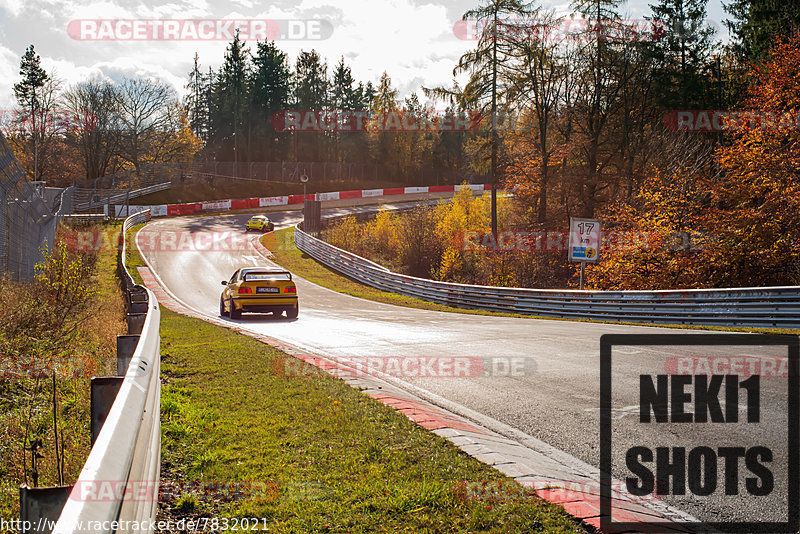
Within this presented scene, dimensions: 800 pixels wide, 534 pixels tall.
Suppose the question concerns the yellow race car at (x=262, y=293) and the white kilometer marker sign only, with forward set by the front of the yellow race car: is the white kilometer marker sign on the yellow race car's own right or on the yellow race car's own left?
on the yellow race car's own right

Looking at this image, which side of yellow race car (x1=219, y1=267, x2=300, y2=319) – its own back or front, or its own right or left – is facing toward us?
back

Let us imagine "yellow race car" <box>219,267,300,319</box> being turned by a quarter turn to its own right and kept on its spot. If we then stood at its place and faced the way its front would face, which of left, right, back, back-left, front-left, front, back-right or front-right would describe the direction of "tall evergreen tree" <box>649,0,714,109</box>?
front-left

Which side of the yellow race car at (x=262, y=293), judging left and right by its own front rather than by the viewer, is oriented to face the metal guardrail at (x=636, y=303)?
right

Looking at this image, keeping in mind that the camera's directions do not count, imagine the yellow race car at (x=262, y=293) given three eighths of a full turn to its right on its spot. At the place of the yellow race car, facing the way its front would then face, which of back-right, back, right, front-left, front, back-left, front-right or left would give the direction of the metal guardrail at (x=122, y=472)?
front-right
